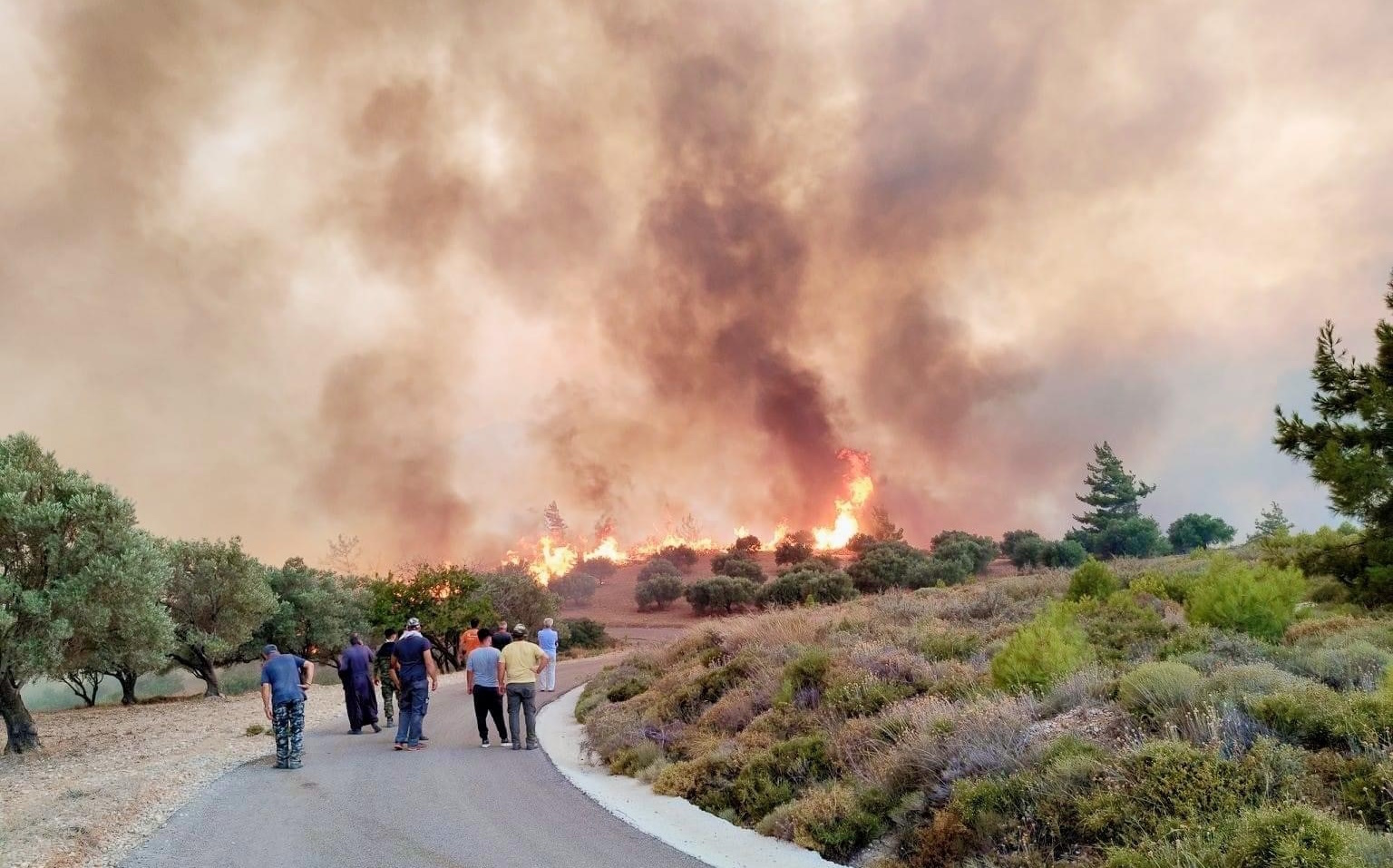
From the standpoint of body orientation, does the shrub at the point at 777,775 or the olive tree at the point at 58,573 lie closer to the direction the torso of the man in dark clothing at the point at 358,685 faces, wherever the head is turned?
the olive tree

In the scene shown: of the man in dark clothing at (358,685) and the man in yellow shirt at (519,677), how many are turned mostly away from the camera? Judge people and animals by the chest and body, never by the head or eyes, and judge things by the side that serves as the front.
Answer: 2

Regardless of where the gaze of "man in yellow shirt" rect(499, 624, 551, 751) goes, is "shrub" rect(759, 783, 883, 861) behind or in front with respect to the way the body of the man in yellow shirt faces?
behind

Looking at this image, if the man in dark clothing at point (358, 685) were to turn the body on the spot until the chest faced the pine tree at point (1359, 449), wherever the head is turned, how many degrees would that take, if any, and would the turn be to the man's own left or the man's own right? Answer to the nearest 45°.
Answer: approximately 90° to the man's own right

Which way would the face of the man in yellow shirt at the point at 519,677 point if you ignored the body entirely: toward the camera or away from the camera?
away from the camera

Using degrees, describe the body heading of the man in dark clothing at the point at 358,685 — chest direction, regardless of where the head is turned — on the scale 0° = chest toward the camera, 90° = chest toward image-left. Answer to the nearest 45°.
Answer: approximately 180°

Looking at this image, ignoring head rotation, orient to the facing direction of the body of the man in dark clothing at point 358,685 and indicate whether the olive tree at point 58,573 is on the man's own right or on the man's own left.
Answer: on the man's own left

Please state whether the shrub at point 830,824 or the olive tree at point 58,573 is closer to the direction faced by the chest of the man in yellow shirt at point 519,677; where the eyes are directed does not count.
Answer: the olive tree

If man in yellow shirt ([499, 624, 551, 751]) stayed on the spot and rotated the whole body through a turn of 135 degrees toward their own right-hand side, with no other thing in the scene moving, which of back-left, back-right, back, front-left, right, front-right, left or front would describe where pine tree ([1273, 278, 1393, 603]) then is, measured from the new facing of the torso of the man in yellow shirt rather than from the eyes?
front-left

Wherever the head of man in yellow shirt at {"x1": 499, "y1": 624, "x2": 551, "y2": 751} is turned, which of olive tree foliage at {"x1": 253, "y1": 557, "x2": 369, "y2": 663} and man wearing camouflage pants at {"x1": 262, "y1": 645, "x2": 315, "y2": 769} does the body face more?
the olive tree foliage

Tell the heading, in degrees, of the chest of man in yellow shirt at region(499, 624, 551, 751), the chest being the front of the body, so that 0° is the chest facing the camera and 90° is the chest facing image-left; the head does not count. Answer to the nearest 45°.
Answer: approximately 180°

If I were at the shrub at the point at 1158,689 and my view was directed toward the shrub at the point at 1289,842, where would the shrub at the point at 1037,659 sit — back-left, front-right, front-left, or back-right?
back-right
